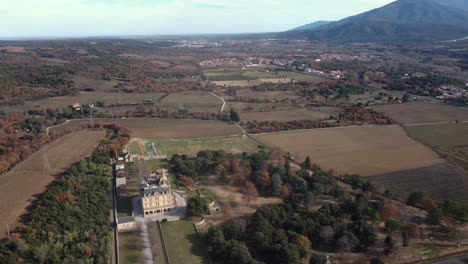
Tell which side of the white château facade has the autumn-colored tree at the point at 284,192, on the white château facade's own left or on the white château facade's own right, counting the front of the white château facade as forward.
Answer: on the white château facade's own left

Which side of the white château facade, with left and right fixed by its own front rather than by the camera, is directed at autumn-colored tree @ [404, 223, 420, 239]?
left

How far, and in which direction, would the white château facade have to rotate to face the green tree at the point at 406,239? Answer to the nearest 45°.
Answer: approximately 45° to its left

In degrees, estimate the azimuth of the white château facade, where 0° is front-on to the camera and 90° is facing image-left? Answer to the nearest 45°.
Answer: approximately 0°

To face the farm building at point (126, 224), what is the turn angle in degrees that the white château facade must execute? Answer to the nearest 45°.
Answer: approximately 45° to its right

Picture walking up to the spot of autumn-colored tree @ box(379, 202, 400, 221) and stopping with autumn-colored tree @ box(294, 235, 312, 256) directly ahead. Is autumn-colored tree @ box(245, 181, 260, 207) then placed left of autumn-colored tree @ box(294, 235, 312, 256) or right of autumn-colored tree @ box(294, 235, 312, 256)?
right

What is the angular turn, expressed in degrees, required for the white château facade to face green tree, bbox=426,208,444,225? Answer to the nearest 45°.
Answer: approximately 90° to its left

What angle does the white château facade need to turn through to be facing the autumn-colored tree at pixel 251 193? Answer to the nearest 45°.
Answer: approximately 90° to its left

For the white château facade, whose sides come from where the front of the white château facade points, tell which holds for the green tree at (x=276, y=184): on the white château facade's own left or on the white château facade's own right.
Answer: on the white château facade's own left

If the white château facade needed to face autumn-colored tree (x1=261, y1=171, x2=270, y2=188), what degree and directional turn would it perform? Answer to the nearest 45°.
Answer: approximately 90° to its left

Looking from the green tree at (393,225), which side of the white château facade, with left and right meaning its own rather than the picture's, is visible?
left

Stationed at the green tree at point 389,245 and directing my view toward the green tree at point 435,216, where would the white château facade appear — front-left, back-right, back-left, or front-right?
back-left
